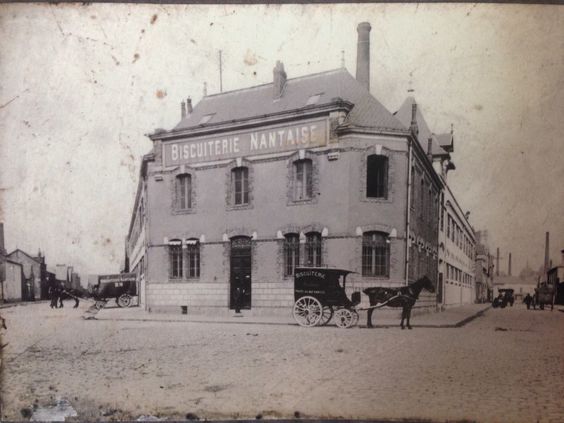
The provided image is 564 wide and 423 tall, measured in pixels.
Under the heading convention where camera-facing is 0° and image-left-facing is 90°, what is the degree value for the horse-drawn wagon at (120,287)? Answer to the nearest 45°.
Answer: approximately 90°

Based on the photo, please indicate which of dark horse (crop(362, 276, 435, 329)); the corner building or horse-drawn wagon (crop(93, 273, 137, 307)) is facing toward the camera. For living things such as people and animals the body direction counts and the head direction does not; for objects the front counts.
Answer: the corner building

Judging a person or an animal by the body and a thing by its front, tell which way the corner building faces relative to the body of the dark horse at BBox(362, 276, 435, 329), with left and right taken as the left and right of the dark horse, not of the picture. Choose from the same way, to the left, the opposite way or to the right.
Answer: to the right

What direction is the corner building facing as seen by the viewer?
toward the camera

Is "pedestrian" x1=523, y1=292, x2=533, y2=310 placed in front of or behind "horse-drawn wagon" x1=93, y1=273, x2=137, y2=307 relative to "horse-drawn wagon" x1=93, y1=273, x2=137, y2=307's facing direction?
behind

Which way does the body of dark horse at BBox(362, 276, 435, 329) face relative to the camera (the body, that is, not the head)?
to the viewer's right

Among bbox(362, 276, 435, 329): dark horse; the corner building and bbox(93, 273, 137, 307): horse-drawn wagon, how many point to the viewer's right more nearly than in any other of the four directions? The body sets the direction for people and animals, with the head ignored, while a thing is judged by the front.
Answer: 1

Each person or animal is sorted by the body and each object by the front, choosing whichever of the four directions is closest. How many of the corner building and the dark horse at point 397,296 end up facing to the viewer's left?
0

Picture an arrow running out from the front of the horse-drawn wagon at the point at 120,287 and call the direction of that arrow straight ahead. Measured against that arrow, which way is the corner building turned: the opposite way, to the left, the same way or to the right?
to the left
